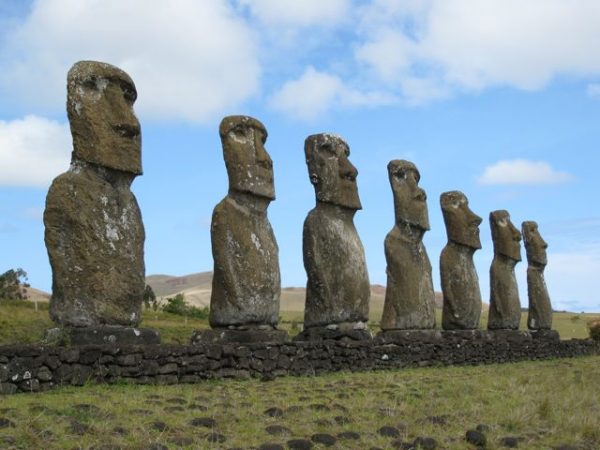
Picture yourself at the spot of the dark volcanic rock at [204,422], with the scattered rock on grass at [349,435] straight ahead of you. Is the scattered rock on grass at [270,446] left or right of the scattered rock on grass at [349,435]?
right

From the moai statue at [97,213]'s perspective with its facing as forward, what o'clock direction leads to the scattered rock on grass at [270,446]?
The scattered rock on grass is roughly at 1 o'clock from the moai statue.

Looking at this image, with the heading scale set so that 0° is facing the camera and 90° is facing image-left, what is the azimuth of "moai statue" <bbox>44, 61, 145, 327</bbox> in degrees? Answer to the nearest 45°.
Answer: approximately 315°

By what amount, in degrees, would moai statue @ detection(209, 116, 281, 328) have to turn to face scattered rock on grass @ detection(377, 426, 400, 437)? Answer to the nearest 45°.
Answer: approximately 45° to its right

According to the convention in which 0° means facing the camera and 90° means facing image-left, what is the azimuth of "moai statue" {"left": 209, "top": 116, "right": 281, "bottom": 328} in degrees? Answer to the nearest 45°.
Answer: approximately 315°

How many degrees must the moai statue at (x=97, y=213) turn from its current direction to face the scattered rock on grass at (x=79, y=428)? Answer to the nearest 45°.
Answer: approximately 45° to its right

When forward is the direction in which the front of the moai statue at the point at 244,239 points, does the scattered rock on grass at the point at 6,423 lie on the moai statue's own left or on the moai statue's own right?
on the moai statue's own right
